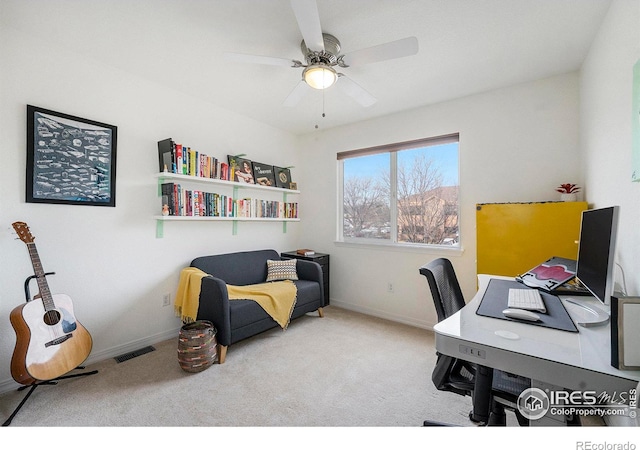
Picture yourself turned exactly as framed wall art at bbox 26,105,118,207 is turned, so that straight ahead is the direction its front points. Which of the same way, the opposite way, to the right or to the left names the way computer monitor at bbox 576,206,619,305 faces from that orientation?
the opposite way

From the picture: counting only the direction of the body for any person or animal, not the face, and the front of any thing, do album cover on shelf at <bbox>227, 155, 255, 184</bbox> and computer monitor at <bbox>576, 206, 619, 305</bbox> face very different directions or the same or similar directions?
very different directions

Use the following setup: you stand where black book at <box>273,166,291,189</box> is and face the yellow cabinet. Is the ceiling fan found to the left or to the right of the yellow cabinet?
right

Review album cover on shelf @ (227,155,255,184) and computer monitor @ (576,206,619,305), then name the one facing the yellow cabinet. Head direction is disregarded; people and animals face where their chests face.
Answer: the album cover on shelf

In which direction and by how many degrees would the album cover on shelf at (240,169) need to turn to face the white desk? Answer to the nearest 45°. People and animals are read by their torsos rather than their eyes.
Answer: approximately 45° to its right

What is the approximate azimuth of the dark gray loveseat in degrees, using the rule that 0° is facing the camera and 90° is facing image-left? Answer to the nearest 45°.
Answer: approximately 315°
